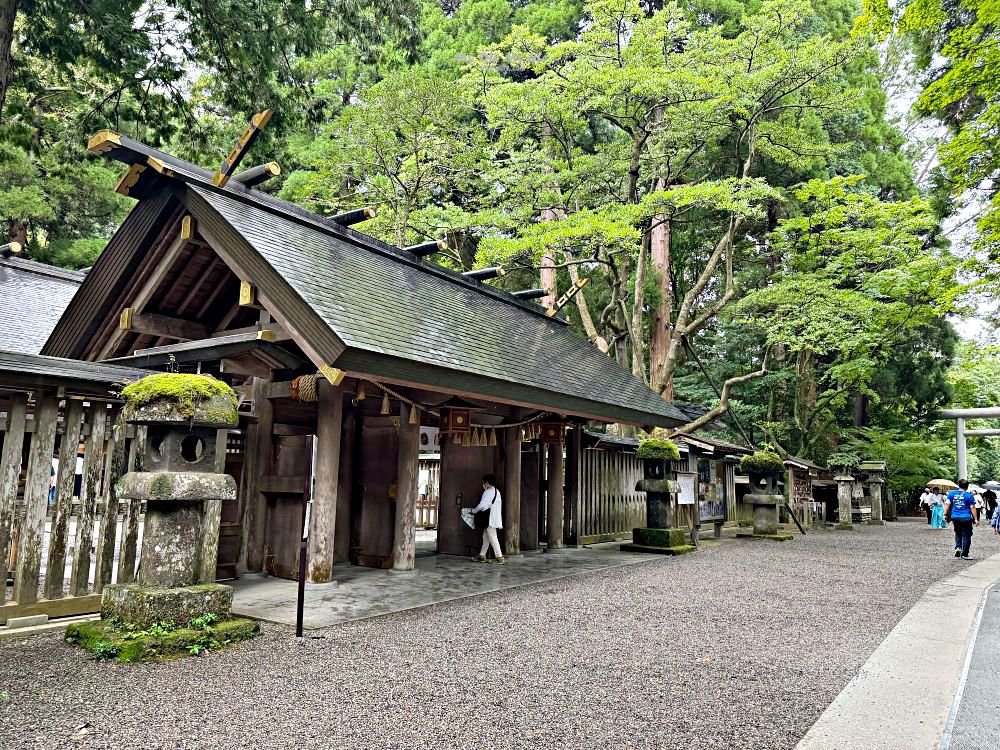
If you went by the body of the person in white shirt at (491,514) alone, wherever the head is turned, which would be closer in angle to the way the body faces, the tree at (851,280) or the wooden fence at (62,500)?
the wooden fence

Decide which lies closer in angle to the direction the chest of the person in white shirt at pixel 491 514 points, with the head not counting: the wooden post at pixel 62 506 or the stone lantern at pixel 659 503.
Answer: the wooden post

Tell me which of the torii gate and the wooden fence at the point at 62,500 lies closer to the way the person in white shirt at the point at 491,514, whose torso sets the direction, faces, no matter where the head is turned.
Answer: the wooden fence

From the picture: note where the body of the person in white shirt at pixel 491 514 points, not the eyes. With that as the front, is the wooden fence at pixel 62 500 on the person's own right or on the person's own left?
on the person's own left

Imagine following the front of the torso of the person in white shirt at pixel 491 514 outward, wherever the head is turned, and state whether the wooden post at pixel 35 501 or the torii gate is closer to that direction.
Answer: the wooden post

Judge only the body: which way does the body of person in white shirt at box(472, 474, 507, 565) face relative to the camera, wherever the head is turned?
to the viewer's left

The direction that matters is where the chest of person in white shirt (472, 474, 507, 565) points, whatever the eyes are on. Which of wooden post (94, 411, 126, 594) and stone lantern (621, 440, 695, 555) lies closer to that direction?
the wooden post

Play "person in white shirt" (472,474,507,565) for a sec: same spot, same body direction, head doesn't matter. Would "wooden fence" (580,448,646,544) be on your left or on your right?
on your right

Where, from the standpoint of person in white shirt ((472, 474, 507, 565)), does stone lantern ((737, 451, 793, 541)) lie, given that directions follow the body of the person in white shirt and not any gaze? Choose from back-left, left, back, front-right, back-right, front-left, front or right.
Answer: back-right

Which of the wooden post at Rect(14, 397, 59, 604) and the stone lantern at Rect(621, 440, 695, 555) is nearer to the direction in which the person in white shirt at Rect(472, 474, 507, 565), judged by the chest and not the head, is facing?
the wooden post

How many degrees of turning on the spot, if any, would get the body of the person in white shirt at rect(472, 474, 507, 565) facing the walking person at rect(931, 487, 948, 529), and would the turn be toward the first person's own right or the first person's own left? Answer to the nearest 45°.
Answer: approximately 135° to the first person's own right

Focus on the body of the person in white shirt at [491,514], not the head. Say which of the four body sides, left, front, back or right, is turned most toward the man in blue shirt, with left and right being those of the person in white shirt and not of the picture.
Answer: back

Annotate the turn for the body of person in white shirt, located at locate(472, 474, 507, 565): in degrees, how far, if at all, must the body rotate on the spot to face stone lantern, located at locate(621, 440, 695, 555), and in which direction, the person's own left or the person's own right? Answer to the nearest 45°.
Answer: approximately 135° to the person's own right
